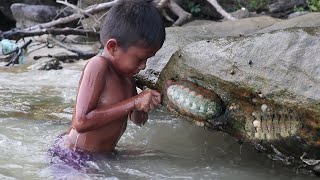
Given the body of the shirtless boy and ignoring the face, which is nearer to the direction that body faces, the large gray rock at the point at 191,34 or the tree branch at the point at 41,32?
the large gray rock

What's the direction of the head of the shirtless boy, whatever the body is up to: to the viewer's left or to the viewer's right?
to the viewer's right

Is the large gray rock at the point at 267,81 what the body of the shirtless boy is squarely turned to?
yes

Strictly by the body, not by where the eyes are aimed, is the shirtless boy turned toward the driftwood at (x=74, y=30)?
no

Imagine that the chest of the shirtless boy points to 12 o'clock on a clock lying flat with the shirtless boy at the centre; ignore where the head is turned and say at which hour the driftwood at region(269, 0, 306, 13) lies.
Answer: The driftwood is roughly at 10 o'clock from the shirtless boy.

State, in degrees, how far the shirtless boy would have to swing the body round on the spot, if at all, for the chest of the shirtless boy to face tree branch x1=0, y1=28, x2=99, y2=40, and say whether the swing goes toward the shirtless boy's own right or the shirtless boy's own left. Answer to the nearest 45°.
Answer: approximately 90° to the shirtless boy's own left

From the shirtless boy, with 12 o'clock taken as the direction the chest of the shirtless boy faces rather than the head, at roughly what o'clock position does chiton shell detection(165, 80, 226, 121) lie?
The chiton shell is roughly at 12 o'clock from the shirtless boy.

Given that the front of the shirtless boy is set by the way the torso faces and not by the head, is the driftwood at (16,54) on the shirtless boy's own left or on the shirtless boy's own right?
on the shirtless boy's own left

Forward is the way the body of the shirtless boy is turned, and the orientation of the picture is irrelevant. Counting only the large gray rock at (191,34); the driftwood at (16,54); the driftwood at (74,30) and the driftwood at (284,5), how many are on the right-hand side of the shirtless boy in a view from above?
0

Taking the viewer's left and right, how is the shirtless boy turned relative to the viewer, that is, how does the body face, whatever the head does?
facing to the right of the viewer

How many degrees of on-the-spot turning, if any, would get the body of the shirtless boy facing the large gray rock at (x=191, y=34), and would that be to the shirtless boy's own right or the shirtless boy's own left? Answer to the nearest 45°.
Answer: approximately 45° to the shirtless boy's own left
